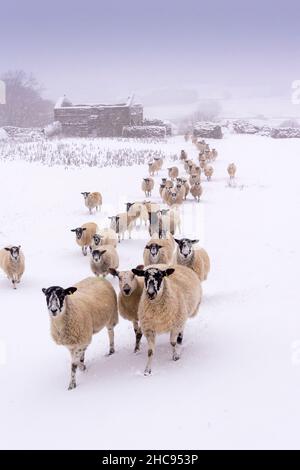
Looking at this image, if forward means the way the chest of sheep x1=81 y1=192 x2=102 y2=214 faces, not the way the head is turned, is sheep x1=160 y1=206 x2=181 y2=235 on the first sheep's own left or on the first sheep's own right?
on the first sheep's own left

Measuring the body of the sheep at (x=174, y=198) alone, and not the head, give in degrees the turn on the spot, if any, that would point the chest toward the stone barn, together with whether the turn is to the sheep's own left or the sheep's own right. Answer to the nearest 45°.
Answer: approximately 135° to the sheep's own right

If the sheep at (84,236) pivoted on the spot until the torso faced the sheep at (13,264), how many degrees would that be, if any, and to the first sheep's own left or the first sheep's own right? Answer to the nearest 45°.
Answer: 0° — it already faces it

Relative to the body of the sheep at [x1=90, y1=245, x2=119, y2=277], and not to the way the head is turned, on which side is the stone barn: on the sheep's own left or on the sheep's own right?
on the sheep's own right

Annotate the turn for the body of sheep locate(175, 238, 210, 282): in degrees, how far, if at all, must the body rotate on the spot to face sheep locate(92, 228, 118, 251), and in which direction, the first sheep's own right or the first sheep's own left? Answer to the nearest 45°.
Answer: approximately 90° to the first sheep's own right

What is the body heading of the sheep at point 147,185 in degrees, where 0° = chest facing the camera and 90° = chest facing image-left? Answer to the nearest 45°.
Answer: approximately 0°

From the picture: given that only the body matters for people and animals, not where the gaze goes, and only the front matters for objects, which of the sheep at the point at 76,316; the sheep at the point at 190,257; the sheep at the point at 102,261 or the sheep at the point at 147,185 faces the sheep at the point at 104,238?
the sheep at the point at 147,185

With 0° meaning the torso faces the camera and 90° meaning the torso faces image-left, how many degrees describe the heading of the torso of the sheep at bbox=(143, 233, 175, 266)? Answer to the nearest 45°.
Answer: approximately 45°

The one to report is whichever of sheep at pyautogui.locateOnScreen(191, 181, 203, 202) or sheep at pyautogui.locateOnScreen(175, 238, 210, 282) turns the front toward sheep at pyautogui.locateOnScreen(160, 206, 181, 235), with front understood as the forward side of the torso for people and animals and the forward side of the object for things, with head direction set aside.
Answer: sheep at pyautogui.locateOnScreen(191, 181, 203, 202)

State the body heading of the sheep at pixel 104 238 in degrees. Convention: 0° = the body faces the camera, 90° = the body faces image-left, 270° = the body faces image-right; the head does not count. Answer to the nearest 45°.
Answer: approximately 45°
